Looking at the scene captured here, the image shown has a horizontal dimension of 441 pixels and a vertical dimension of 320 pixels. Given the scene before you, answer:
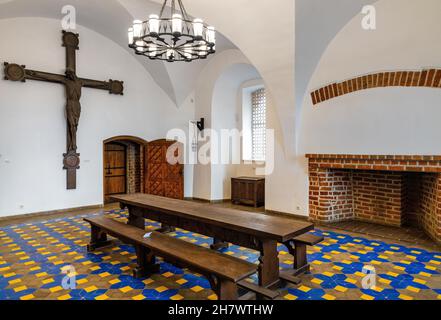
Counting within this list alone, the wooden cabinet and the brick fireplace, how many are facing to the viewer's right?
0

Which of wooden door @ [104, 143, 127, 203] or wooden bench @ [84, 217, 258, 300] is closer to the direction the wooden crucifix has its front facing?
the wooden bench

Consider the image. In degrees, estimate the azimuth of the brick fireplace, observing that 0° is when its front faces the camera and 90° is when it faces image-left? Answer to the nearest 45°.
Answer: approximately 45°

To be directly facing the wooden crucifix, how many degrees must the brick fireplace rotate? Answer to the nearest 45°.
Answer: approximately 45° to its right

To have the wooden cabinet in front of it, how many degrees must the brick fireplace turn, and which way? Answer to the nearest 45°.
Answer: approximately 45° to its right

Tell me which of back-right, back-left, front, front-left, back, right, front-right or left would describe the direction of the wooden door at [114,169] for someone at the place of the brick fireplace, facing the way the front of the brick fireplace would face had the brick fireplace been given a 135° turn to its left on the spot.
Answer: back

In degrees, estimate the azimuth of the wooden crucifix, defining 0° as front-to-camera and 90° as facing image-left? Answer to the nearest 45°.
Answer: approximately 315°

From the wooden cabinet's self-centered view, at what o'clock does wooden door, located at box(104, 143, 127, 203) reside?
The wooden door is roughly at 2 o'clock from the wooden cabinet.

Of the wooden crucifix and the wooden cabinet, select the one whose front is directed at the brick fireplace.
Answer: the wooden crucifix

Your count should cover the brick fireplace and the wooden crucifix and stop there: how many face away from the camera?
0
